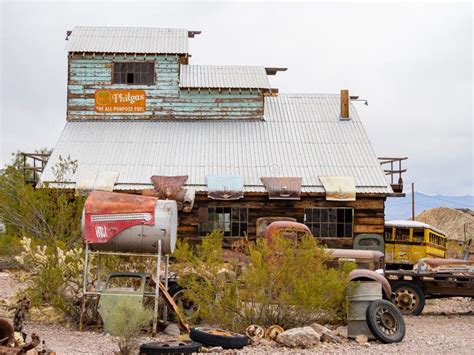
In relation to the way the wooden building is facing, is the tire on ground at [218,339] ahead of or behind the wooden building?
ahead

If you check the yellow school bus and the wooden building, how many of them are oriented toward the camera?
1
